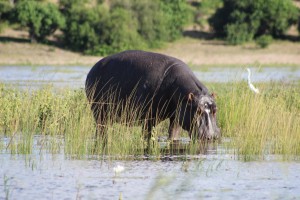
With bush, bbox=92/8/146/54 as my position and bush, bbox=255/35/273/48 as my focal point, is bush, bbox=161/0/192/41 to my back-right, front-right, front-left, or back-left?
front-left

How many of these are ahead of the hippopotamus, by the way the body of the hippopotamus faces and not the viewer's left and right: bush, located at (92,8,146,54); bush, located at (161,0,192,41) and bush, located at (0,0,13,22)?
0

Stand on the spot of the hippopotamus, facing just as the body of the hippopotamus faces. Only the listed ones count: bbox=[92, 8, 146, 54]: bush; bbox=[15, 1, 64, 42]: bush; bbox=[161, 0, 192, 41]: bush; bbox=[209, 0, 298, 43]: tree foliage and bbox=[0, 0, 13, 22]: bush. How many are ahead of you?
0

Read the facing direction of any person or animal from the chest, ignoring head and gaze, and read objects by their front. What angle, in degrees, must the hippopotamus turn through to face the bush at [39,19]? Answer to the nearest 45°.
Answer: approximately 135° to its left

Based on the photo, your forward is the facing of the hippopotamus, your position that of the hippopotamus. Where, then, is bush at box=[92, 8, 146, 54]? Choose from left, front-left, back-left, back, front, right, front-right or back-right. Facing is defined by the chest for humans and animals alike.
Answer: back-left

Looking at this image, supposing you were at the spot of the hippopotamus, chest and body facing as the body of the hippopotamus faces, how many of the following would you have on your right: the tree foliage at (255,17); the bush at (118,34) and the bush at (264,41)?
0

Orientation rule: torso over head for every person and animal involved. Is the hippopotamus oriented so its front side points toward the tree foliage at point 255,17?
no

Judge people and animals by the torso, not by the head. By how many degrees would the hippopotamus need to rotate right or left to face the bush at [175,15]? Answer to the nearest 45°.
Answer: approximately 135° to its left

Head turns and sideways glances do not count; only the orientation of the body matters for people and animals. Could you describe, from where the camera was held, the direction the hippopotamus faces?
facing the viewer and to the right of the viewer

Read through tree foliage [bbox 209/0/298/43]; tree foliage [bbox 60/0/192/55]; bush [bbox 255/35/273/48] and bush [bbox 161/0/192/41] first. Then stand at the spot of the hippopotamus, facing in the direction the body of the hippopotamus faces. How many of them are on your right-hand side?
0

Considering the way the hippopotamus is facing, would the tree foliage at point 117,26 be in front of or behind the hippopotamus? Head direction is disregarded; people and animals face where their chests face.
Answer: behind
